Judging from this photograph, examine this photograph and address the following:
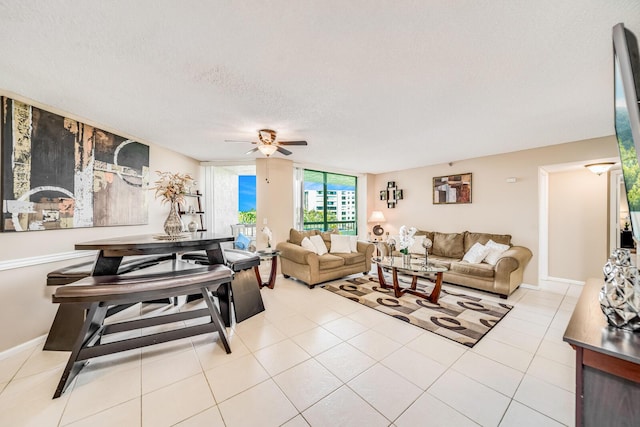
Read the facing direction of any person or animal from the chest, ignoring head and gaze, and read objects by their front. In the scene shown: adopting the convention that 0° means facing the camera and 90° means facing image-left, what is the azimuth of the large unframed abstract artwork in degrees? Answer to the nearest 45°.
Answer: approximately 315°

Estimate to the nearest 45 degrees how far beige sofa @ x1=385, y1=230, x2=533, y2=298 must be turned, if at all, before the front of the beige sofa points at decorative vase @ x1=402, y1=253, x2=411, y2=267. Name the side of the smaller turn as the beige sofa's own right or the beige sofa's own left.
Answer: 0° — it already faces it

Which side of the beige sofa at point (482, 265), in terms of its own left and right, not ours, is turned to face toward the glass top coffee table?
front

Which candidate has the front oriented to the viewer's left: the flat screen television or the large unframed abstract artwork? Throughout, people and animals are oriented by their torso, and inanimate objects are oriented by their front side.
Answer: the flat screen television

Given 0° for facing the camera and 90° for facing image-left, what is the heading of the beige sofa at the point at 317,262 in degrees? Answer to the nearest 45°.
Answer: approximately 315°

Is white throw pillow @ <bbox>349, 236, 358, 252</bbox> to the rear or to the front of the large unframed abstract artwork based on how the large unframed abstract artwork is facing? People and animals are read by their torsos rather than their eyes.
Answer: to the front

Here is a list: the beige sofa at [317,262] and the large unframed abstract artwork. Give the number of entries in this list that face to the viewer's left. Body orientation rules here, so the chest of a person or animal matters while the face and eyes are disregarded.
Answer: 0

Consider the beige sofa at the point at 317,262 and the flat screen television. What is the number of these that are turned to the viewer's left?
1

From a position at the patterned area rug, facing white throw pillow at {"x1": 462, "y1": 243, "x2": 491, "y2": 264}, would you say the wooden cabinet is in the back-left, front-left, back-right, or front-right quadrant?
back-right

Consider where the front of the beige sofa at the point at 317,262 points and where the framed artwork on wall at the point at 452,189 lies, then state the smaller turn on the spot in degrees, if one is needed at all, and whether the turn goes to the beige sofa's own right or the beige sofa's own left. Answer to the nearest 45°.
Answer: approximately 45° to the beige sofa's own left

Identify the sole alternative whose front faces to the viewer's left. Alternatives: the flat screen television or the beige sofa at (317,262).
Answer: the flat screen television

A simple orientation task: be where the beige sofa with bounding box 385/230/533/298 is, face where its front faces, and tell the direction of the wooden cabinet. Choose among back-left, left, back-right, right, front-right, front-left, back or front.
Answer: front-left

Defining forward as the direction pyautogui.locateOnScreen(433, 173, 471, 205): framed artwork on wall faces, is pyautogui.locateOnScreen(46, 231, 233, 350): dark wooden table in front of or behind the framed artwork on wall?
in front
